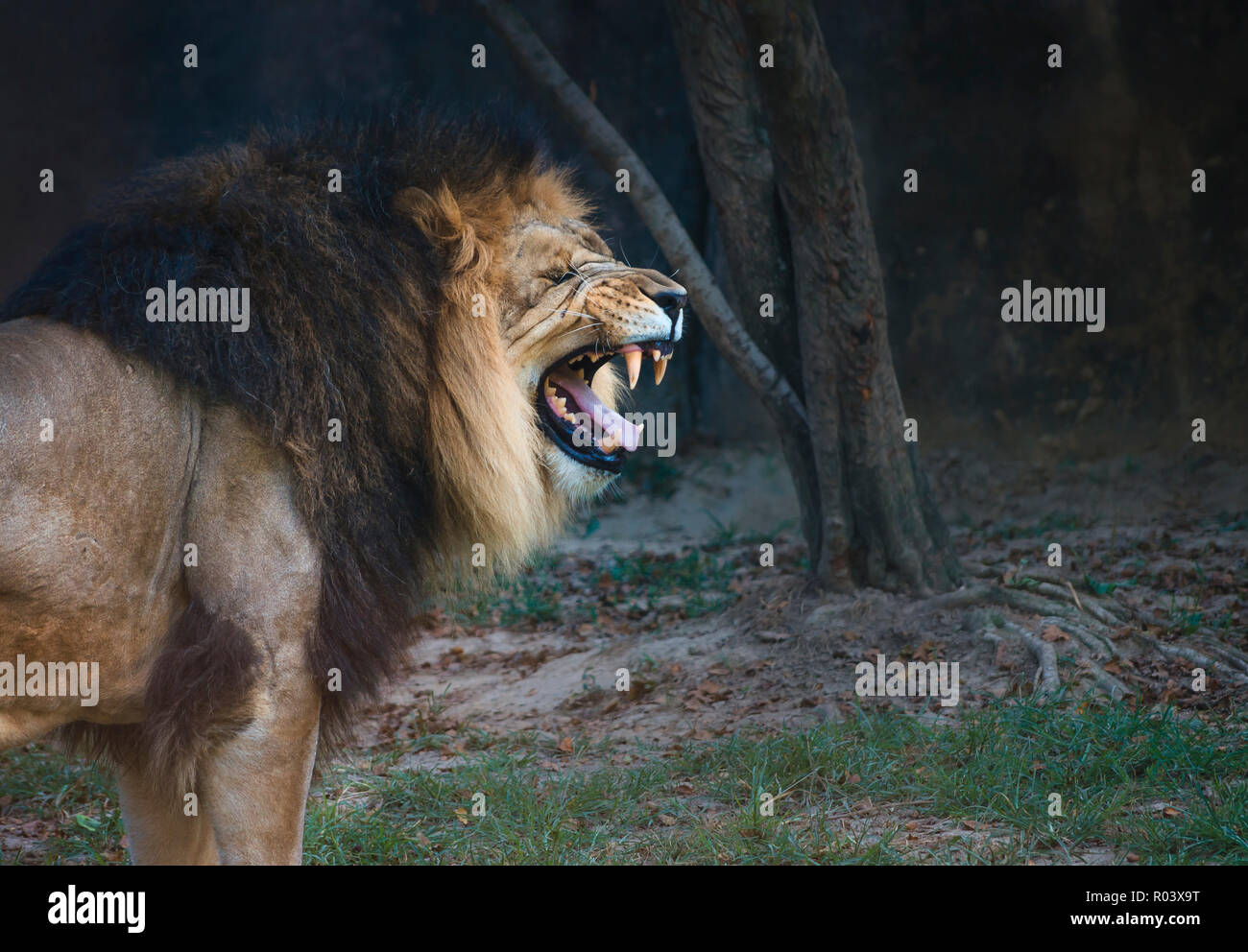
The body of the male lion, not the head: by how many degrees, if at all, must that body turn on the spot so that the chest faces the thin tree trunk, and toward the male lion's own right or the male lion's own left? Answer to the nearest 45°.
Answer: approximately 45° to the male lion's own left

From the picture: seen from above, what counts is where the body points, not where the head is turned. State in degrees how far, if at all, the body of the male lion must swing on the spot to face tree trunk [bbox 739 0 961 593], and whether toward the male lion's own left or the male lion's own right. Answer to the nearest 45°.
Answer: approximately 45° to the male lion's own left

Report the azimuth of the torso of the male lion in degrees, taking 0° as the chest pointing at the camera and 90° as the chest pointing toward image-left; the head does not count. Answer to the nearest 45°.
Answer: approximately 270°
